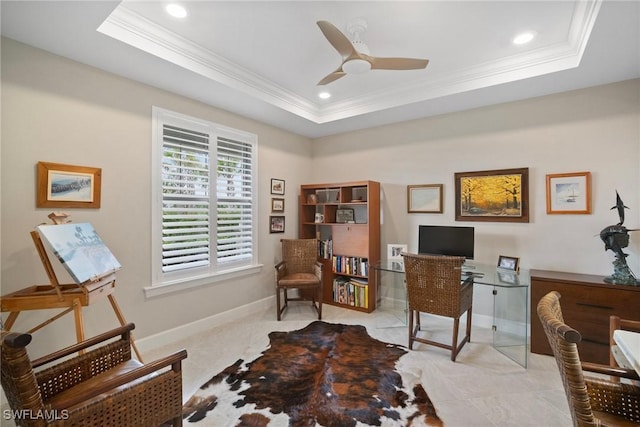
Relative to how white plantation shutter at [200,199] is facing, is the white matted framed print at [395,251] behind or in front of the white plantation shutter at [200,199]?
in front

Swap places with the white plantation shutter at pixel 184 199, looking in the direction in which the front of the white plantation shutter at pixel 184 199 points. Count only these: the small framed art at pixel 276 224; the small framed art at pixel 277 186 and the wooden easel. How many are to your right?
1

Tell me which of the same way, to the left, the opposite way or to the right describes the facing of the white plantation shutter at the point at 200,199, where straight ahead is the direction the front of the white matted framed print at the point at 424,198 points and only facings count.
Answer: to the left

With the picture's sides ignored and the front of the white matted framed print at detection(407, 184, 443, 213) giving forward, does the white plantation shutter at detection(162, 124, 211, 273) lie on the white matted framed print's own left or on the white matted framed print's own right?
on the white matted framed print's own right

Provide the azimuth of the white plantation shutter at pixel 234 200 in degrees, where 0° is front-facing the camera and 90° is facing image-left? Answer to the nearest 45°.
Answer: approximately 315°

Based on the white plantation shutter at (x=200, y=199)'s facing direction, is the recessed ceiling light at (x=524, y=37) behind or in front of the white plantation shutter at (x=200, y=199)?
in front

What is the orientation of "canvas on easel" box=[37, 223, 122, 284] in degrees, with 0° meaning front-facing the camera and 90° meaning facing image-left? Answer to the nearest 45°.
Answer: approximately 315°

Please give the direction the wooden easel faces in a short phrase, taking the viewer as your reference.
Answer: facing the viewer and to the right of the viewer

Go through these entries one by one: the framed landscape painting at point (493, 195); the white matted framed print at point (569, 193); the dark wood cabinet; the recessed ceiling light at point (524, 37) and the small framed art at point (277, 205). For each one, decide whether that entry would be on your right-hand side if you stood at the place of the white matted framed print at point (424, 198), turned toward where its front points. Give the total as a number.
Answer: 1

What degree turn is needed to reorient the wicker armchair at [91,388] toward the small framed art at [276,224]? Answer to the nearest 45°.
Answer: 0° — it already faces it

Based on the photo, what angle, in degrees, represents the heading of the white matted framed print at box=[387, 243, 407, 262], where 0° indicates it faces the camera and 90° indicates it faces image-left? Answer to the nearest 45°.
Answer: approximately 0°

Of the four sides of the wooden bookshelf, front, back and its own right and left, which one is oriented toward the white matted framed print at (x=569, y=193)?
left

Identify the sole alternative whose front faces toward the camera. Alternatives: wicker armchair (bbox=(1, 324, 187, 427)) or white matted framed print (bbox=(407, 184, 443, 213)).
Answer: the white matted framed print

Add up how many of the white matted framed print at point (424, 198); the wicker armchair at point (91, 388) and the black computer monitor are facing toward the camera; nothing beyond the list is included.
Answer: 2

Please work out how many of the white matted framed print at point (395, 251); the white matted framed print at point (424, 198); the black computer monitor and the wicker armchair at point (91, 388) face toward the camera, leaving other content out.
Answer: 3

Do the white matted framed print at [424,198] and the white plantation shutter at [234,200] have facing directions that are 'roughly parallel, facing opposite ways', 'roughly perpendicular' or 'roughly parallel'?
roughly perpendicular

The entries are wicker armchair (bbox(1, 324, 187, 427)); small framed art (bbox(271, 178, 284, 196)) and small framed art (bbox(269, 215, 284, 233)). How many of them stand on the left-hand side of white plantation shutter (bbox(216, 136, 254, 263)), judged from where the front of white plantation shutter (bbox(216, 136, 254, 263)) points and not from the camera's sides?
2

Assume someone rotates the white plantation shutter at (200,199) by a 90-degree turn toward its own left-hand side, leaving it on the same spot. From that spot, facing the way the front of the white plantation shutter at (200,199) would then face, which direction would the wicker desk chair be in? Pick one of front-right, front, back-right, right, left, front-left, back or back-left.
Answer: right

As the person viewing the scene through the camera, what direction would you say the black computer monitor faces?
facing the viewer

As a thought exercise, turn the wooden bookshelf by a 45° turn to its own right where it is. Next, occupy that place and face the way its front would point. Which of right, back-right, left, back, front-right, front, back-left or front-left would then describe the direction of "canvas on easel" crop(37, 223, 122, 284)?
front-left
